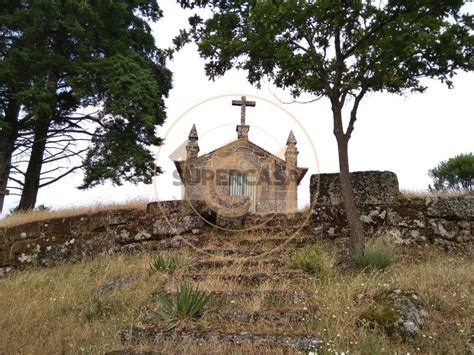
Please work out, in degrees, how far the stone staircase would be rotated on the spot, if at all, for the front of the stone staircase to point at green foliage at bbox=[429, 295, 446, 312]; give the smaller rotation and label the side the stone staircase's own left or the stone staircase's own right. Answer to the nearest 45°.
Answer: approximately 90° to the stone staircase's own left

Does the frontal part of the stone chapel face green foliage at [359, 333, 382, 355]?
yes

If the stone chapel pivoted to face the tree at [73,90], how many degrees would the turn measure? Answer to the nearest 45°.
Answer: approximately 45° to its right

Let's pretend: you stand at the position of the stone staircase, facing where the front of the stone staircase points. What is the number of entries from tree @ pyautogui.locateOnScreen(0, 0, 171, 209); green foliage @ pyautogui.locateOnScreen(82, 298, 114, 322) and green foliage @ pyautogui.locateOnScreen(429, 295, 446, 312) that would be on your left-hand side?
1

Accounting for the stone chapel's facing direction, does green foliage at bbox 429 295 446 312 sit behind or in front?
in front

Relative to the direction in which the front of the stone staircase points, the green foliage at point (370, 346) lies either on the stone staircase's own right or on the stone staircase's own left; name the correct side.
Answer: on the stone staircase's own left

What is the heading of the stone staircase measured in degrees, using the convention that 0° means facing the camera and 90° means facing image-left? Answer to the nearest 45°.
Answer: approximately 0°

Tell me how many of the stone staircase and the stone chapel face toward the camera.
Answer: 2

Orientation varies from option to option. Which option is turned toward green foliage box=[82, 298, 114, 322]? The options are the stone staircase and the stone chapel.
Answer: the stone chapel

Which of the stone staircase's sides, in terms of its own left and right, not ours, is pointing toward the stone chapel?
back

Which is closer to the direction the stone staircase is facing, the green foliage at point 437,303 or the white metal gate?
the green foliage
